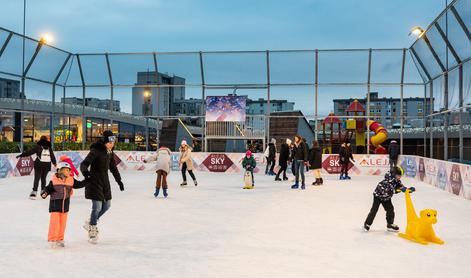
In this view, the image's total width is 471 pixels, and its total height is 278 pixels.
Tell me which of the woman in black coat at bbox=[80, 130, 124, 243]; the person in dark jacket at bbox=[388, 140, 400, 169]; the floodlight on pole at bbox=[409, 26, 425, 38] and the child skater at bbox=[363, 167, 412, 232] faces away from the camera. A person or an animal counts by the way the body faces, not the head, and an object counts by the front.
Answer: the person in dark jacket

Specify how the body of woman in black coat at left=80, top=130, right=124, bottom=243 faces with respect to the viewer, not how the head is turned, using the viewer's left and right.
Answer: facing the viewer and to the right of the viewer

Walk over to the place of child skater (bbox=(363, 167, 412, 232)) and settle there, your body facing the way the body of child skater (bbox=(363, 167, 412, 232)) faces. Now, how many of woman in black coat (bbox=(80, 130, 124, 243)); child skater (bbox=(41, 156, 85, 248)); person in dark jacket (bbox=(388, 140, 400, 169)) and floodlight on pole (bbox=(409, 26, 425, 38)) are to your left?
2

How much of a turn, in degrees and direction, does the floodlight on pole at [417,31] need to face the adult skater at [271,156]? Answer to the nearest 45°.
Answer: approximately 45° to its right

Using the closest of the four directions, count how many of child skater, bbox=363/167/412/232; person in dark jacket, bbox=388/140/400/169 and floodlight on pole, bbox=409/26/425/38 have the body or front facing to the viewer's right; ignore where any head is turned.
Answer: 1

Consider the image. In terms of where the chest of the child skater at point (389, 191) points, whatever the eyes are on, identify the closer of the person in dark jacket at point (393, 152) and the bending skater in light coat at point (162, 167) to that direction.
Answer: the person in dark jacket

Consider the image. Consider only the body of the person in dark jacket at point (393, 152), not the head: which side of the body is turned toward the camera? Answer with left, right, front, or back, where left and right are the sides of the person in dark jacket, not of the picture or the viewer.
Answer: back

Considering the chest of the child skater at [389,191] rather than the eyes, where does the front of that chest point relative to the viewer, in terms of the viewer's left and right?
facing to the right of the viewer

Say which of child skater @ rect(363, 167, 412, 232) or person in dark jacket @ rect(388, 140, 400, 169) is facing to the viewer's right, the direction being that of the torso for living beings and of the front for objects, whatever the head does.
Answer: the child skater

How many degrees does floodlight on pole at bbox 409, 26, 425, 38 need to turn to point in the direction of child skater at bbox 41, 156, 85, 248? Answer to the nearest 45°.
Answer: approximately 45° to its left

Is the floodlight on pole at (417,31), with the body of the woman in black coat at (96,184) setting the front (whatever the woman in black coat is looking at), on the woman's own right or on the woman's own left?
on the woman's own left

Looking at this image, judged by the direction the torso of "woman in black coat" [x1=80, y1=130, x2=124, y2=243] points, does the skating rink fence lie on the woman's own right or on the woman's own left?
on the woman's own left
